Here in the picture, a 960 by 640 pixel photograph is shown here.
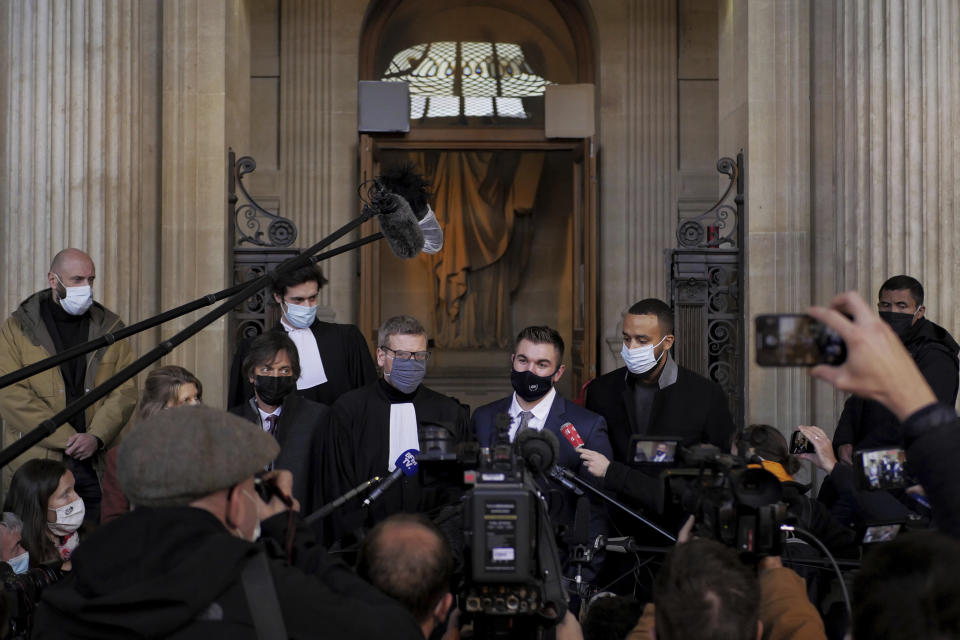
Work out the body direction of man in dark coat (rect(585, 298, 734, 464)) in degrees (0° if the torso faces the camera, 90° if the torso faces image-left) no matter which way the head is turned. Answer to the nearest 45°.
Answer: approximately 45°

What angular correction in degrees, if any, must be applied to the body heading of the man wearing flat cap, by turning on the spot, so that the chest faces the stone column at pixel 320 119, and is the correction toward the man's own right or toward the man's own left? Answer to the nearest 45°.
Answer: approximately 45° to the man's own left

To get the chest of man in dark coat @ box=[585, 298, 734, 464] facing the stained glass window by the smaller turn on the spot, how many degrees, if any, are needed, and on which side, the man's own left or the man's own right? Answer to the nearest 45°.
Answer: approximately 135° to the man's own right

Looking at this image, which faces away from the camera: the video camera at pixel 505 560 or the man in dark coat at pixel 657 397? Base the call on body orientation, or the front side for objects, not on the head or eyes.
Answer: the video camera

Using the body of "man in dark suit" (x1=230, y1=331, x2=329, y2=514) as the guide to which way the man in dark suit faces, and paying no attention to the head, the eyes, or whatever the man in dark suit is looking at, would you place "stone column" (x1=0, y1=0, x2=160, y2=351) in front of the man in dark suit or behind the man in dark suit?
behind

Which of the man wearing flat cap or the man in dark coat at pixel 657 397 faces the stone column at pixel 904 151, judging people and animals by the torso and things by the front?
the man wearing flat cap

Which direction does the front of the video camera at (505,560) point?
away from the camera

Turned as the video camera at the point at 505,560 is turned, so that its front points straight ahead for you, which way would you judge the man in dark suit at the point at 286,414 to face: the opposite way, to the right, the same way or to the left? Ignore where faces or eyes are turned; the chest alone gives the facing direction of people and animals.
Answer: the opposite way

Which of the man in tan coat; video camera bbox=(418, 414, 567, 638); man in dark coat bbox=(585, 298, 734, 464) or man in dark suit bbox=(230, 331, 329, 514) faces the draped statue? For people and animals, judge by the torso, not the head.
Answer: the video camera

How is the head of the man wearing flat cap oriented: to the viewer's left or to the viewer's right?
to the viewer's right
